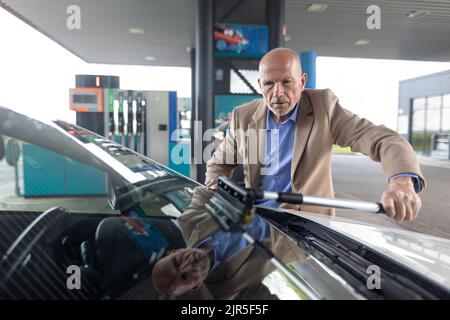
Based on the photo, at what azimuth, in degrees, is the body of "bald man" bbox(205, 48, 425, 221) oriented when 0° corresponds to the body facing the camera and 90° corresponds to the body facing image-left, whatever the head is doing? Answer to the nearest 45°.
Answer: approximately 0°

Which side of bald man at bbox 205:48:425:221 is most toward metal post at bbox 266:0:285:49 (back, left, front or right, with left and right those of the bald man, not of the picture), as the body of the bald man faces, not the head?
back

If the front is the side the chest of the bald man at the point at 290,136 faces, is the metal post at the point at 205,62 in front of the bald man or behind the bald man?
behind

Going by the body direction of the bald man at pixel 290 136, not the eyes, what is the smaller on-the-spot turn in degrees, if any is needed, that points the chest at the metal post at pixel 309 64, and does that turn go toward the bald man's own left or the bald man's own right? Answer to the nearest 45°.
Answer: approximately 180°
